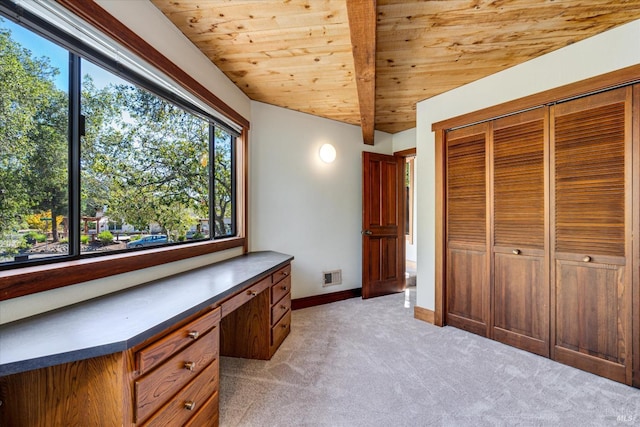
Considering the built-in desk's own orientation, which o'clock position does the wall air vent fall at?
The wall air vent is roughly at 9 o'clock from the built-in desk.

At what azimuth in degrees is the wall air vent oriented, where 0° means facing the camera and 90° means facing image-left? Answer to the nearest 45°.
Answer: approximately 315°

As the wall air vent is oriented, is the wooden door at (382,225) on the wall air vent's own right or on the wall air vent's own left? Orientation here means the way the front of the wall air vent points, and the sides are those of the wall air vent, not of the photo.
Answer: on the wall air vent's own left

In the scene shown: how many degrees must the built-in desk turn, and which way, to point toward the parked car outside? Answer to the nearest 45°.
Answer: approximately 135° to its left

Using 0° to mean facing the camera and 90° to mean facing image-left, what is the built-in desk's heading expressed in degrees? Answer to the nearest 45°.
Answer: approximately 315°

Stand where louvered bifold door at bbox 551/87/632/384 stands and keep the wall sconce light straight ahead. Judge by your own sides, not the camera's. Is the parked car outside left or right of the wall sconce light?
left

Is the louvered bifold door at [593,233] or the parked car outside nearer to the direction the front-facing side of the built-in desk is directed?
the louvered bifold door

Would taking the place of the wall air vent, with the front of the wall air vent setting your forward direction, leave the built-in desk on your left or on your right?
on your right

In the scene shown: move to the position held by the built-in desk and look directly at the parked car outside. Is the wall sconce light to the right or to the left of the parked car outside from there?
right
